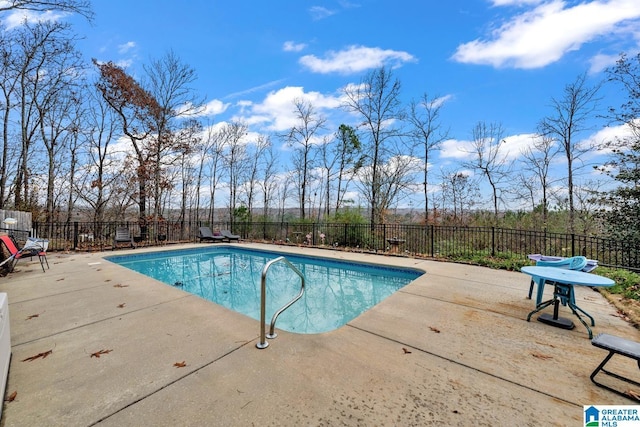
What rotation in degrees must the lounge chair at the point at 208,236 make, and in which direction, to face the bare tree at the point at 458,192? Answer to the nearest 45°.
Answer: approximately 45° to its left

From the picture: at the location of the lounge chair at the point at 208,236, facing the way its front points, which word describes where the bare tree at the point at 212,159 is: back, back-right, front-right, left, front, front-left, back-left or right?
back-left

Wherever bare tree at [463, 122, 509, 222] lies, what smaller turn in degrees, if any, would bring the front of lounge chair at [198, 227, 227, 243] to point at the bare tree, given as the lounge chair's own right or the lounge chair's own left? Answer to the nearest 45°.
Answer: approximately 45° to the lounge chair's own left

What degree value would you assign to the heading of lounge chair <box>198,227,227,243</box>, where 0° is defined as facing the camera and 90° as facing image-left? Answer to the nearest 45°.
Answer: approximately 315°

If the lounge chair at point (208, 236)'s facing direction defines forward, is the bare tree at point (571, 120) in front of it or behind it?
in front

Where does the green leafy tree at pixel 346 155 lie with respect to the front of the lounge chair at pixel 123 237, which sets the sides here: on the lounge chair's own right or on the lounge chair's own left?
on the lounge chair's own left

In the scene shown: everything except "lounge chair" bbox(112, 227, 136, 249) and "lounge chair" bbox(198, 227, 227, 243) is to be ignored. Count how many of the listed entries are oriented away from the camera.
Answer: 0

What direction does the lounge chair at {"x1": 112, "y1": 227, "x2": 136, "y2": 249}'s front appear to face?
toward the camera
